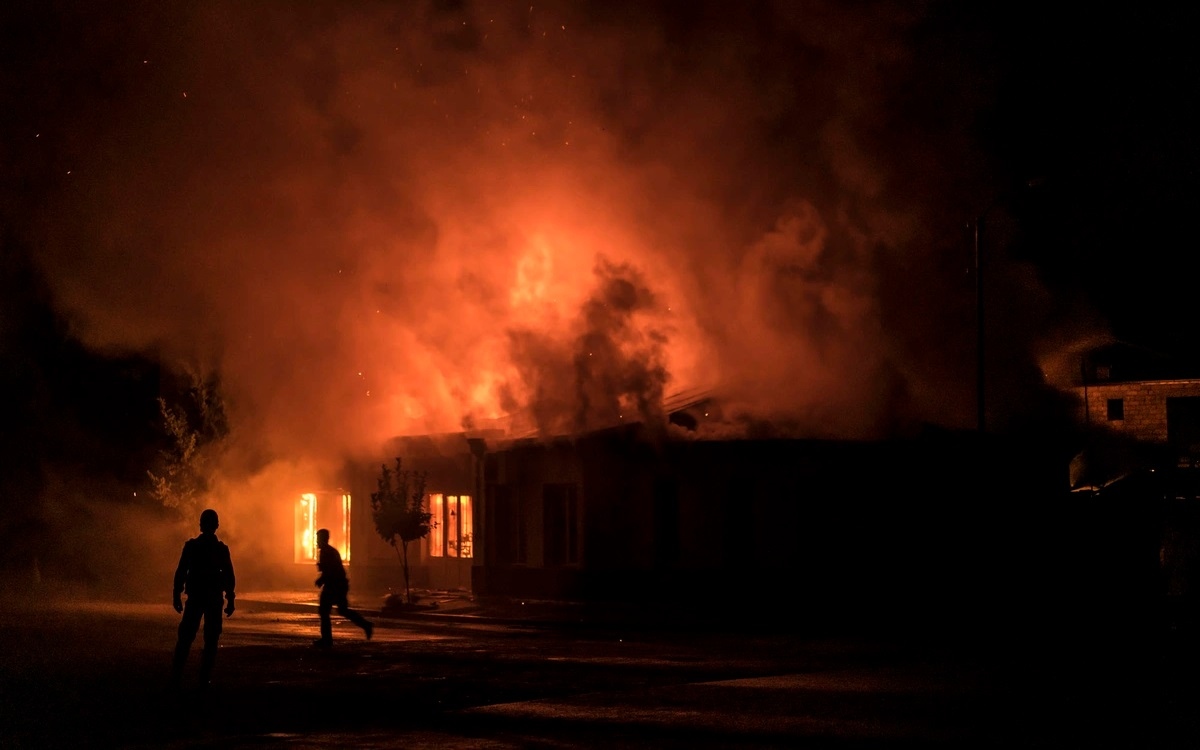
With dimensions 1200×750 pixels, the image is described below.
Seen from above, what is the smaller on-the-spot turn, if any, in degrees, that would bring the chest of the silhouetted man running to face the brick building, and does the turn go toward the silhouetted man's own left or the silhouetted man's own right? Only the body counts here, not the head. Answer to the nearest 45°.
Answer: approximately 135° to the silhouetted man's own right

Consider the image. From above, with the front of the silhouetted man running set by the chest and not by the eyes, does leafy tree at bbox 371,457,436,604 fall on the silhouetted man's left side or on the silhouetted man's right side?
on the silhouetted man's right side

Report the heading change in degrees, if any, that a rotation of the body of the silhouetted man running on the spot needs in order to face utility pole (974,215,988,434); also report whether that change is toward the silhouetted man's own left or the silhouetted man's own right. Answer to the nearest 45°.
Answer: approximately 135° to the silhouetted man's own right

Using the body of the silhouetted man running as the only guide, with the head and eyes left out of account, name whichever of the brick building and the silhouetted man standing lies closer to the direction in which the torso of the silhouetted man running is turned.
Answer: the silhouetted man standing

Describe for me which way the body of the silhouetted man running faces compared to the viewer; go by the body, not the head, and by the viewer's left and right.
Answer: facing to the left of the viewer

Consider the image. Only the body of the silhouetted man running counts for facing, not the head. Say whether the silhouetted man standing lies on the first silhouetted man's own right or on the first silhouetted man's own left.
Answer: on the first silhouetted man's own left

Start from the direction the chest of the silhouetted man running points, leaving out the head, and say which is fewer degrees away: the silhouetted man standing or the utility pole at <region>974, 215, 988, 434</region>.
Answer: the silhouetted man standing

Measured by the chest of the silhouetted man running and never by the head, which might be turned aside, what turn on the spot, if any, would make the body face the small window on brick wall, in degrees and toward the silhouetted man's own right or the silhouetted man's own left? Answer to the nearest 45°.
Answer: approximately 135° to the silhouetted man's own right
